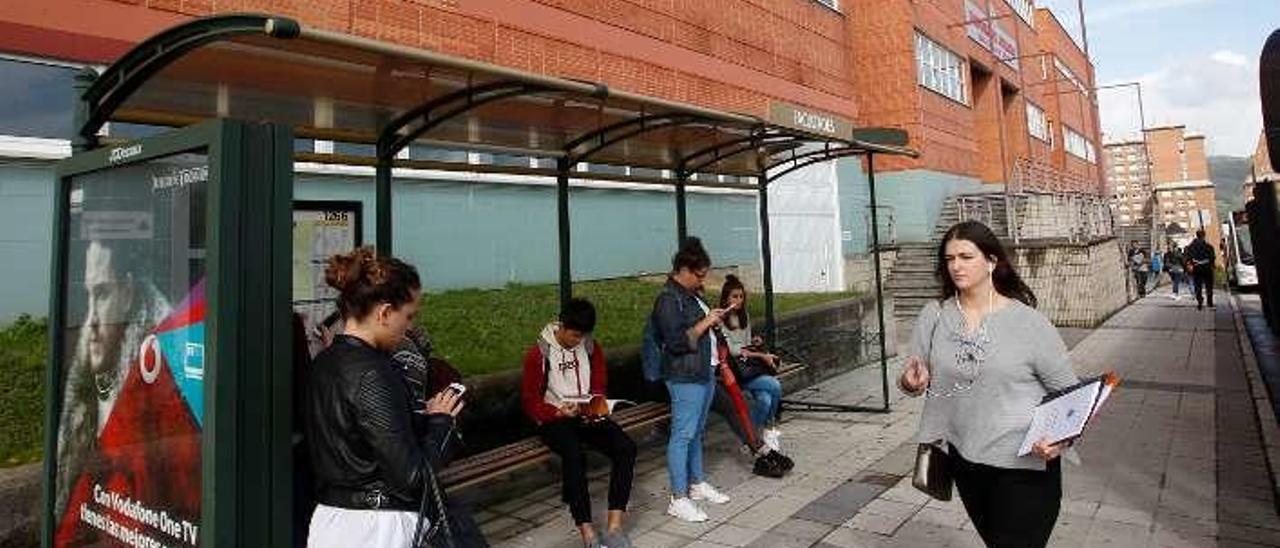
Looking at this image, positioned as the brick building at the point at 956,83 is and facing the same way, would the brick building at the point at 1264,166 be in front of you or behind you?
in front

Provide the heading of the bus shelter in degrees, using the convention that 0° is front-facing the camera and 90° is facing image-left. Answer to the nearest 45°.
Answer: approximately 315°

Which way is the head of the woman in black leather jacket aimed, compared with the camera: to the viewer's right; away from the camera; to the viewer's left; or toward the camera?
to the viewer's right

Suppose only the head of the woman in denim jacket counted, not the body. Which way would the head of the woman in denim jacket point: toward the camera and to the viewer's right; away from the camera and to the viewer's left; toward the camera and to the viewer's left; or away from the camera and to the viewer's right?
toward the camera and to the viewer's right

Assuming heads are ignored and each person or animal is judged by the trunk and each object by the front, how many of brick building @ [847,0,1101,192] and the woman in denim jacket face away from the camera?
0

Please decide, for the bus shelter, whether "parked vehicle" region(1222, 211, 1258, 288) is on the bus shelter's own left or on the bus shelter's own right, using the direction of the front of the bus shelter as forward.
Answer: on the bus shelter's own left

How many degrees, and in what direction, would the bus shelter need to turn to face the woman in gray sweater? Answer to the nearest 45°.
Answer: approximately 45° to its left

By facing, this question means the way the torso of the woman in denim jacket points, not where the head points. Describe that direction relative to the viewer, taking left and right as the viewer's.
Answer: facing to the right of the viewer
